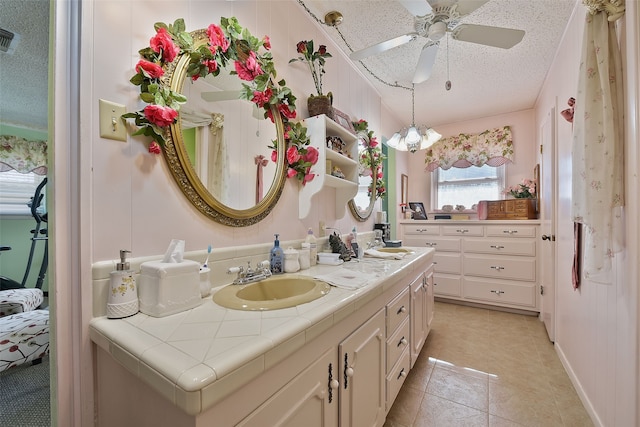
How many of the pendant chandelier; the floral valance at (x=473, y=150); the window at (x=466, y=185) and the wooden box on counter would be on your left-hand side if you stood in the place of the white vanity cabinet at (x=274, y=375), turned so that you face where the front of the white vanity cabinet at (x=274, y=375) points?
4

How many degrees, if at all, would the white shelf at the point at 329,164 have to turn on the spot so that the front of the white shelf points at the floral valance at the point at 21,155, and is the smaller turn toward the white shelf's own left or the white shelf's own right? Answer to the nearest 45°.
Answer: approximately 135° to the white shelf's own right

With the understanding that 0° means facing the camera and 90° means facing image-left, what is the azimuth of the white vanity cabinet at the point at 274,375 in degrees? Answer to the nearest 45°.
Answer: approximately 315°

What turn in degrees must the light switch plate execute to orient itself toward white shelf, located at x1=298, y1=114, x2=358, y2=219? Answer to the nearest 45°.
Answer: approximately 45° to its left

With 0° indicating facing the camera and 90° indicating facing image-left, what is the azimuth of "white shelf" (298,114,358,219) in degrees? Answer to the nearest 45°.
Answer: approximately 315°

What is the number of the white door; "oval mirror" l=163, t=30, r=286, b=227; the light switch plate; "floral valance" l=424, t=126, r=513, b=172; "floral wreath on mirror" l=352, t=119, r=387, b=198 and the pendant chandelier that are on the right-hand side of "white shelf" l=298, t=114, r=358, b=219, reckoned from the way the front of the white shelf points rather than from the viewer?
2

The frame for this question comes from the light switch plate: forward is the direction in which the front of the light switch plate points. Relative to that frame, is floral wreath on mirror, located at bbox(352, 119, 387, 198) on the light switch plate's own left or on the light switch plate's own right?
on the light switch plate's own left

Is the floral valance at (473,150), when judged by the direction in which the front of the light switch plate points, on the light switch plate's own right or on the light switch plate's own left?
on the light switch plate's own left

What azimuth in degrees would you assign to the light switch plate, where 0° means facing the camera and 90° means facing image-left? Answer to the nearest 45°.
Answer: approximately 315°

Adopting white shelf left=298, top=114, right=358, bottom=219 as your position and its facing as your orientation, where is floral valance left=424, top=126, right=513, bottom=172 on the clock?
The floral valance is roughly at 9 o'clock from the white shelf.

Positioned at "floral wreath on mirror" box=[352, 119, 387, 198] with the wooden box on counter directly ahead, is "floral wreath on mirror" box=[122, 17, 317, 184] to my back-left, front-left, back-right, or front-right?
back-right

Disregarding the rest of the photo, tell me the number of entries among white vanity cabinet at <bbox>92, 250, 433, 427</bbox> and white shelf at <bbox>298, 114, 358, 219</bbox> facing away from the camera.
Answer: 0

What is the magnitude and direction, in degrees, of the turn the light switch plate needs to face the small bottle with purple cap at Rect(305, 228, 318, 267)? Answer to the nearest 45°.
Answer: approximately 45° to its left

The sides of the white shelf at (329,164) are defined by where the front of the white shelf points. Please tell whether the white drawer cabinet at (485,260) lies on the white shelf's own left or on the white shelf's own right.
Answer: on the white shelf's own left
